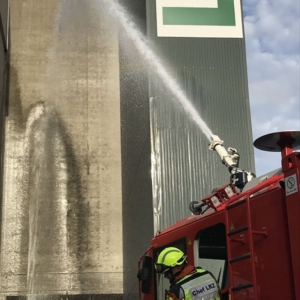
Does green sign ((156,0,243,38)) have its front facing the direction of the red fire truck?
yes

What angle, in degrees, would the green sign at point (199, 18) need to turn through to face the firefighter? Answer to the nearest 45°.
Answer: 0° — it already faces them

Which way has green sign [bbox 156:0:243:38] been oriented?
toward the camera

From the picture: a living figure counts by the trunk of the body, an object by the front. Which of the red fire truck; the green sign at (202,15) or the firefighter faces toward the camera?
the green sign

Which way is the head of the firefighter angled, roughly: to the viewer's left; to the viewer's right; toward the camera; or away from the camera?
to the viewer's left

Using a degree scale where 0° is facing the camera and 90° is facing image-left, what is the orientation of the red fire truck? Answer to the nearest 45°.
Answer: approximately 135°

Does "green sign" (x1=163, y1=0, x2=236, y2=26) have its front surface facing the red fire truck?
yes

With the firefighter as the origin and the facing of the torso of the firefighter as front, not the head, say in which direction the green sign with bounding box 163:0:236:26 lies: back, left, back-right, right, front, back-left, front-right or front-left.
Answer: front-right

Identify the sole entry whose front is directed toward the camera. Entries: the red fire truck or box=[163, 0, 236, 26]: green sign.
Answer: the green sign

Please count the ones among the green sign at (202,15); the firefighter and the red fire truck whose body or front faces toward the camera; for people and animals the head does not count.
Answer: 1

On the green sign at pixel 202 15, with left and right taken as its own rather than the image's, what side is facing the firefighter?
front

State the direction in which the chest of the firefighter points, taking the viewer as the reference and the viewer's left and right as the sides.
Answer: facing away from the viewer and to the left of the viewer
